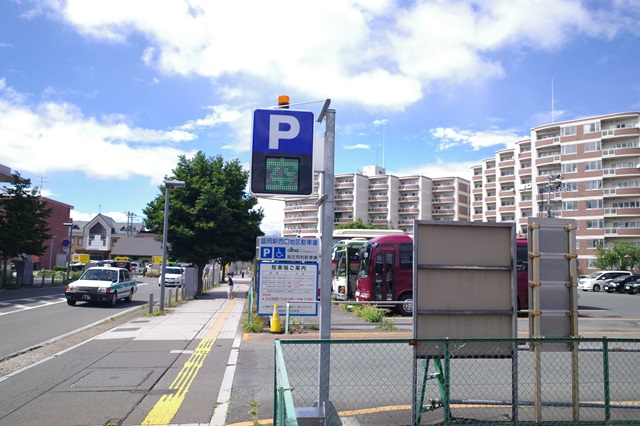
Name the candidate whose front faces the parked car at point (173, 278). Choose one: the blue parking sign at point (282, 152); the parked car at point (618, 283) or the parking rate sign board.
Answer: the parked car at point (618, 283)

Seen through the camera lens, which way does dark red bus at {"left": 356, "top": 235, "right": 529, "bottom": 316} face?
facing to the left of the viewer

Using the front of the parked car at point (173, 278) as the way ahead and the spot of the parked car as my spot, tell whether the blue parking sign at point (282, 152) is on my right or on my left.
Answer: on my left

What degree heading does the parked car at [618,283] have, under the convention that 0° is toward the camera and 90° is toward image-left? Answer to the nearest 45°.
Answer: approximately 45°

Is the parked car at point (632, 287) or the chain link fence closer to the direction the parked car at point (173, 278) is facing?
the chain link fence

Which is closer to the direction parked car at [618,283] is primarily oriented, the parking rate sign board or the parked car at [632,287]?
the parking rate sign board

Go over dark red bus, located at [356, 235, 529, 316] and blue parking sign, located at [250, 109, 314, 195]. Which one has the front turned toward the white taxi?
the dark red bus

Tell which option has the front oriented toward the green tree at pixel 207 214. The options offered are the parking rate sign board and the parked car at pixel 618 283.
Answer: the parked car

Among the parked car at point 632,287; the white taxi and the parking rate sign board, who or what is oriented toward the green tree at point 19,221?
the parked car

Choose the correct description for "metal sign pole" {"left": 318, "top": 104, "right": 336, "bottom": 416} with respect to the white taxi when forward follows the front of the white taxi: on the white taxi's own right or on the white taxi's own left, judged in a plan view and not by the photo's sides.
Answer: on the white taxi's own left

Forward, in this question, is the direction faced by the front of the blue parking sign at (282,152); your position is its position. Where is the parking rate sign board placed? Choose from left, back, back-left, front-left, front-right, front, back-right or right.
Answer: back

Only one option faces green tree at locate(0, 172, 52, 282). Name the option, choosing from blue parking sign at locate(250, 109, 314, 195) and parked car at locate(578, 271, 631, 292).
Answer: the parked car
